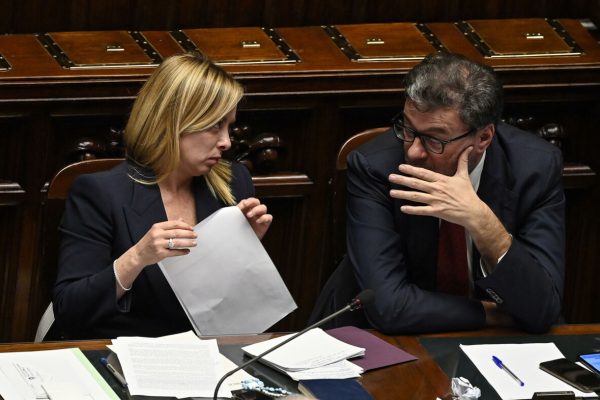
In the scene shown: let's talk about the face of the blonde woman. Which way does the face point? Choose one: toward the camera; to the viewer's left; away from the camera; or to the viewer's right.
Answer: to the viewer's right

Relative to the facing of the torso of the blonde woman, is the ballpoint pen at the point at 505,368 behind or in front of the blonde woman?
in front

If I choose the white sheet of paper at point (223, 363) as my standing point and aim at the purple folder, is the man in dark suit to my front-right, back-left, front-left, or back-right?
front-left

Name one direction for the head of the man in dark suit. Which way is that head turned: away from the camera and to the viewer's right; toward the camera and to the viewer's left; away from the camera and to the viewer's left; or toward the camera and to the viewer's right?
toward the camera and to the viewer's left

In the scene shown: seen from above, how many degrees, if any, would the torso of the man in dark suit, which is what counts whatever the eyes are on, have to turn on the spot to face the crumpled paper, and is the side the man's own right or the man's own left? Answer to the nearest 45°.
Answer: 0° — they already face it

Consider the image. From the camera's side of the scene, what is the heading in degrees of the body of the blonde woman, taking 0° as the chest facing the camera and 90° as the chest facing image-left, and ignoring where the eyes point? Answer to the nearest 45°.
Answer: approximately 315°

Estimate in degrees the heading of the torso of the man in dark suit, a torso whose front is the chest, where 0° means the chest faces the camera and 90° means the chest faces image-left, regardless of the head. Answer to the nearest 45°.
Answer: approximately 0°

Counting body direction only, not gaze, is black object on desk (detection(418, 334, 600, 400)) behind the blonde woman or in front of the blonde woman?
in front

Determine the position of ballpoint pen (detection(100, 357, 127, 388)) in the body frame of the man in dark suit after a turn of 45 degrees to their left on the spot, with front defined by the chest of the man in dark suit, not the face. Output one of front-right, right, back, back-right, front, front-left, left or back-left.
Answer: right

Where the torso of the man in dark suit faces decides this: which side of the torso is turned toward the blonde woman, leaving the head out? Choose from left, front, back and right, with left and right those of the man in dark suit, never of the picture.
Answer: right

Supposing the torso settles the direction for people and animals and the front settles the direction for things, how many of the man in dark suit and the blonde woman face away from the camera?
0

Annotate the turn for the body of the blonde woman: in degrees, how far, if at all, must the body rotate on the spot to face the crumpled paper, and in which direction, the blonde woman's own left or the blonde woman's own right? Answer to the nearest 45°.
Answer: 0° — they already face it

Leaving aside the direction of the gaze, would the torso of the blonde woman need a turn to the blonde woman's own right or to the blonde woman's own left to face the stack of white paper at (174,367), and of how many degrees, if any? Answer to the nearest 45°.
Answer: approximately 45° to the blonde woman's own right

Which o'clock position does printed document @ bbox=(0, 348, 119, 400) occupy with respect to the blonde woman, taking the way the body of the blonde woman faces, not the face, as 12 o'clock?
The printed document is roughly at 2 o'clock from the blonde woman.

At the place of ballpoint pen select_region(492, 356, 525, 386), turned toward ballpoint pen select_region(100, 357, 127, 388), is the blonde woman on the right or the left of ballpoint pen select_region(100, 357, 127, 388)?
right
